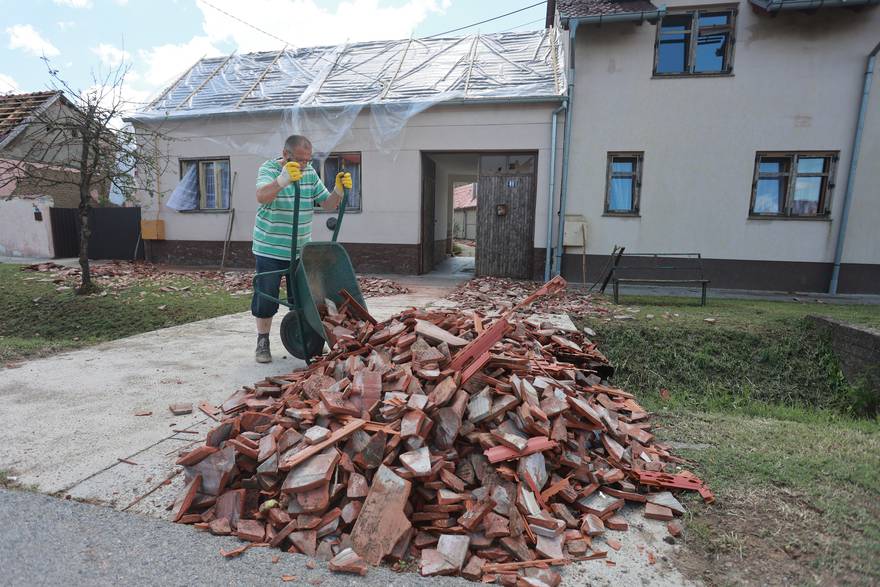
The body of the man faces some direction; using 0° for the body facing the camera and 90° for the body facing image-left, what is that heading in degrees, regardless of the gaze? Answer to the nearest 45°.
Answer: approximately 315°

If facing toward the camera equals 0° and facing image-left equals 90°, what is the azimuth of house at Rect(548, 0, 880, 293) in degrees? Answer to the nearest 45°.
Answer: approximately 0°

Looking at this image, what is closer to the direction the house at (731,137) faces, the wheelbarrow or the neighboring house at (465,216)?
the wheelbarrow

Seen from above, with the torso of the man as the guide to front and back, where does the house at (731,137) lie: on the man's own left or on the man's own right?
on the man's own left

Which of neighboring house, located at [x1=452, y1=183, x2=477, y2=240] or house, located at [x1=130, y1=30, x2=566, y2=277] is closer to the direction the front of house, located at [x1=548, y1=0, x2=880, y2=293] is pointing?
the house

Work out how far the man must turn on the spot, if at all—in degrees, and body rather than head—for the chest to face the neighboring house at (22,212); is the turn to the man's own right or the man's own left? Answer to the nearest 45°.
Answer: approximately 180°

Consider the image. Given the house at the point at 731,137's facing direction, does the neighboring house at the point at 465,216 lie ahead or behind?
behind
